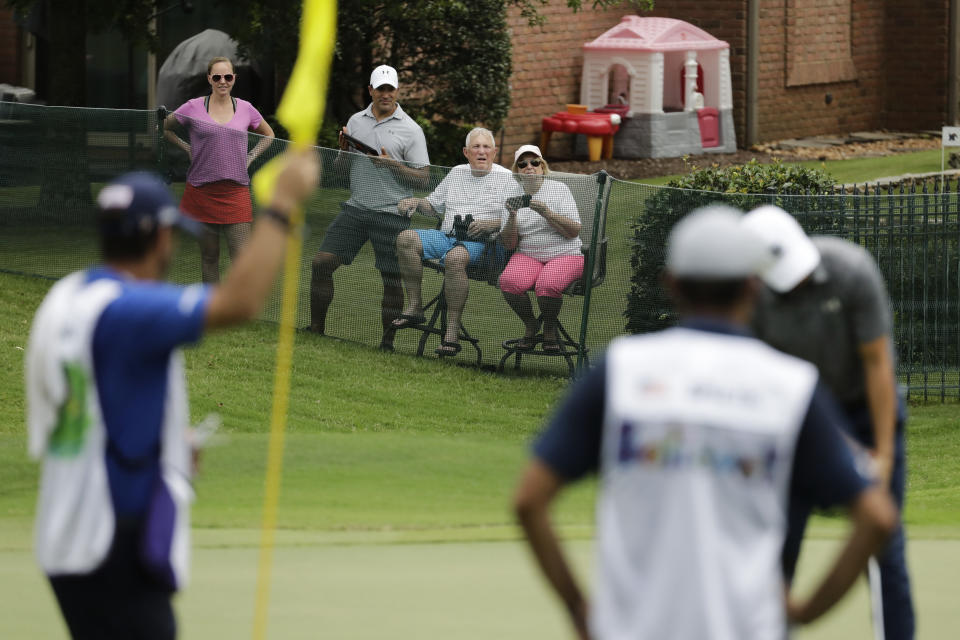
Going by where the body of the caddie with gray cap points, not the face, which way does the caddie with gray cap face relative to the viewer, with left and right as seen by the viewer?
facing away from the viewer

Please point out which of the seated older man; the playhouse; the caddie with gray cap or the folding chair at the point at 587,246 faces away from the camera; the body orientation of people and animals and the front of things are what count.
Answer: the caddie with gray cap

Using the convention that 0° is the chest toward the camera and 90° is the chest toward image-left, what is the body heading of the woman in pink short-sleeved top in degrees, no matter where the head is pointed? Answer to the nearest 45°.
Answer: approximately 0°

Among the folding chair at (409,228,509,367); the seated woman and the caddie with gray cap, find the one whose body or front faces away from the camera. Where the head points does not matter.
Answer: the caddie with gray cap

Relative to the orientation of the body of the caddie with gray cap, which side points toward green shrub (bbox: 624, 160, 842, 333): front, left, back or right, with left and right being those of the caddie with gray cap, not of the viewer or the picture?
front

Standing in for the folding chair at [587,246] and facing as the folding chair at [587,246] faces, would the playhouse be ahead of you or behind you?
behind

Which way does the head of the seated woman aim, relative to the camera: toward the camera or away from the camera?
toward the camera

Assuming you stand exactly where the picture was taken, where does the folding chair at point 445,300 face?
facing the viewer and to the left of the viewer

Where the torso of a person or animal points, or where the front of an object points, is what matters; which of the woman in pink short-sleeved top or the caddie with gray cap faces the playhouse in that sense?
the caddie with gray cap

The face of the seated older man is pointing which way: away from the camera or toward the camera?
toward the camera

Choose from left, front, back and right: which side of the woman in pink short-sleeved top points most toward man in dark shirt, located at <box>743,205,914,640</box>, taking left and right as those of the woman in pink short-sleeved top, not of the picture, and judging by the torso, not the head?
front

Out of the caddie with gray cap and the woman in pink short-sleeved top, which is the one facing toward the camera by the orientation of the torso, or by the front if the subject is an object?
the woman in pink short-sleeved top

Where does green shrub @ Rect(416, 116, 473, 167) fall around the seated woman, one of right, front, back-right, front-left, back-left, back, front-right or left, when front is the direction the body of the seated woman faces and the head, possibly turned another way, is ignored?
back-right

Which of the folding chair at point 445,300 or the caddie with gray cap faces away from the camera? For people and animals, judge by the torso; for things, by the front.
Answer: the caddie with gray cap

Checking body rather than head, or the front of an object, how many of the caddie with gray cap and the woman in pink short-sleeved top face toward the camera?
1
